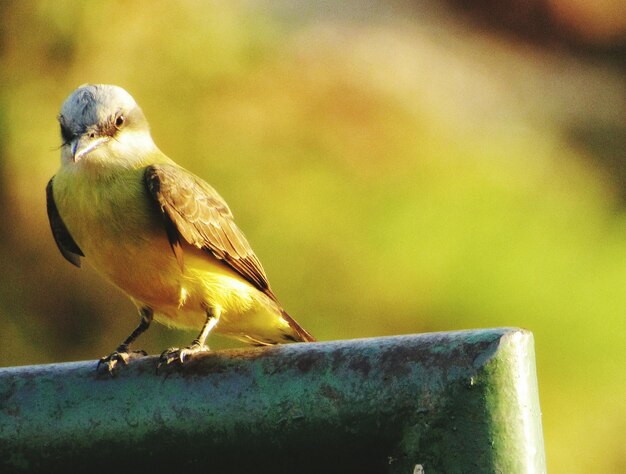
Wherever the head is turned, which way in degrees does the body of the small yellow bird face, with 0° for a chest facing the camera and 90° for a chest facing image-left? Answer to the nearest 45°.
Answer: approximately 45°
